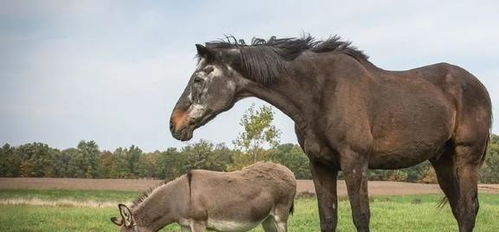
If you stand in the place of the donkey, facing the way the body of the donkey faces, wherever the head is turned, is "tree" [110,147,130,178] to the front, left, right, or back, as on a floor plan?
right

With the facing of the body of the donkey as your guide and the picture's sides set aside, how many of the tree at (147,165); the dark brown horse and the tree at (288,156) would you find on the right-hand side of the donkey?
2

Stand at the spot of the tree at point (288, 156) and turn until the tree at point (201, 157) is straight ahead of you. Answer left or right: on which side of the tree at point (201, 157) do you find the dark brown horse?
left

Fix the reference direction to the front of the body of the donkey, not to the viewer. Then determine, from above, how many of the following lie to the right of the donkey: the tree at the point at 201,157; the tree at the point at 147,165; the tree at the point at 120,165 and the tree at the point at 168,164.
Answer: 4

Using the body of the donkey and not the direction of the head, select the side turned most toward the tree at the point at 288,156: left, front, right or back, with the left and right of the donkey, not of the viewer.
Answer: right

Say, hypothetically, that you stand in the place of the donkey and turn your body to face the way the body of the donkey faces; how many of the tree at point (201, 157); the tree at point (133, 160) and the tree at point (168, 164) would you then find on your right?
3

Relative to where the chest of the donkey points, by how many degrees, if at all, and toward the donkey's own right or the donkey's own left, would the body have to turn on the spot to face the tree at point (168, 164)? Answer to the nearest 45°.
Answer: approximately 90° to the donkey's own right

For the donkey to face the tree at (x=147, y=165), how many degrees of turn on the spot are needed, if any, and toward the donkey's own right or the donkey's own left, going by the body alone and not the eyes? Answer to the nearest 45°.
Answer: approximately 90° to the donkey's own right

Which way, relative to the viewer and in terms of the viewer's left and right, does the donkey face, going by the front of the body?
facing to the left of the viewer

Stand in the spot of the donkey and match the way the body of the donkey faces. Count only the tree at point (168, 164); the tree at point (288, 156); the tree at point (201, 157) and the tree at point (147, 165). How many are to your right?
4

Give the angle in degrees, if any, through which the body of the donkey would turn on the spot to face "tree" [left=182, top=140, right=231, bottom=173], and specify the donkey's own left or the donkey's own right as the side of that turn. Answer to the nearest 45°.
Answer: approximately 90° to the donkey's own right
